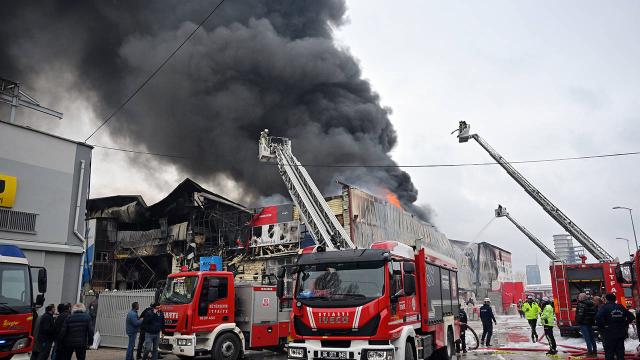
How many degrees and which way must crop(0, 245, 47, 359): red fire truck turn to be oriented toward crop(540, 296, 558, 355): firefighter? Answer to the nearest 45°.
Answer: approximately 90° to its left

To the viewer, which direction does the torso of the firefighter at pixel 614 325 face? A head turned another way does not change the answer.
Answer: away from the camera

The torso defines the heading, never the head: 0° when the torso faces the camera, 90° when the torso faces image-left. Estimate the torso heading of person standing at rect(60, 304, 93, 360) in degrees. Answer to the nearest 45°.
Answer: approximately 180°

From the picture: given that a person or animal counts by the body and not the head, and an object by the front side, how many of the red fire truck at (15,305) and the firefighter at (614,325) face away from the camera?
1

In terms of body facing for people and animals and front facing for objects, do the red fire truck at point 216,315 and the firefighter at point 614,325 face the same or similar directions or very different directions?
very different directions

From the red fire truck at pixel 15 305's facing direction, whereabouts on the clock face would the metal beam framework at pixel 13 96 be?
The metal beam framework is roughly at 6 o'clock from the red fire truck.

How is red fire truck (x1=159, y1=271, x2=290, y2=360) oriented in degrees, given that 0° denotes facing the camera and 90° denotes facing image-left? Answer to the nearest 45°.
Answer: approximately 45°

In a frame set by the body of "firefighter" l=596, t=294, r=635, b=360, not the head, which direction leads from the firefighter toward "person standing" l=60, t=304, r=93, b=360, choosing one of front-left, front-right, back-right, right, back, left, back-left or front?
back-left

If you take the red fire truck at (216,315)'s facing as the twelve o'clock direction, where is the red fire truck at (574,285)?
the red fire truck at (574,285) is roughly at 7 o'clock from the red fire truck at (216,315).

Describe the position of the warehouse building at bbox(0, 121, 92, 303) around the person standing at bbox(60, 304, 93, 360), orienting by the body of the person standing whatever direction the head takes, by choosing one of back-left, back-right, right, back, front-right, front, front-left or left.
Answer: front

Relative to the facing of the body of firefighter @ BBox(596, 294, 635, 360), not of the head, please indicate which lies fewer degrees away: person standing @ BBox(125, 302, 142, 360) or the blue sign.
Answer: the blue sign

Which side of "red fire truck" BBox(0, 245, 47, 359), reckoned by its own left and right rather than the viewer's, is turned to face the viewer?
front

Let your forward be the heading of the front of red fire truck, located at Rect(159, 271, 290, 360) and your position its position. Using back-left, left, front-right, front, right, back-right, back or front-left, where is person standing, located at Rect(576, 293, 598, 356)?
back-left

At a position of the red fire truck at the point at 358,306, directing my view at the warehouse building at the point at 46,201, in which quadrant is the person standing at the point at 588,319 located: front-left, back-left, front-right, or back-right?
back-right
